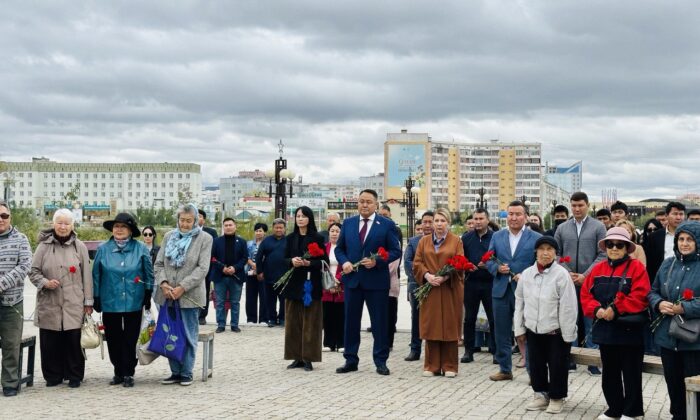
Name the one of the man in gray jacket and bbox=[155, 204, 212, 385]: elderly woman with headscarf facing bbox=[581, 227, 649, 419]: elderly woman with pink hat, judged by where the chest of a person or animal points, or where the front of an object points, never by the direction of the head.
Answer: the man in gray jacket

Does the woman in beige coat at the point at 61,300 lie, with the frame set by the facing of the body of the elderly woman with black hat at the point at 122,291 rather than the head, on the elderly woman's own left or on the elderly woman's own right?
on the elderly woman's own right

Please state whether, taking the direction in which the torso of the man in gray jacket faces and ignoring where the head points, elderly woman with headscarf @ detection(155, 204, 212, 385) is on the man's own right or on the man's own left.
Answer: on the man's own right

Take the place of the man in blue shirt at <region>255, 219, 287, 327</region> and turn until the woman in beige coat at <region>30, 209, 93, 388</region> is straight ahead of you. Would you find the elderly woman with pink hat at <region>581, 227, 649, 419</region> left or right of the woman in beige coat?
left

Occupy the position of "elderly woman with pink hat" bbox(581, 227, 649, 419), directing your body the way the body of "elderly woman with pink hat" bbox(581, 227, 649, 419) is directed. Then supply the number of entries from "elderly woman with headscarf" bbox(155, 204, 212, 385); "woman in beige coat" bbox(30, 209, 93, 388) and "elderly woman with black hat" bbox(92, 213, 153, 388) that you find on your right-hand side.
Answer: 3

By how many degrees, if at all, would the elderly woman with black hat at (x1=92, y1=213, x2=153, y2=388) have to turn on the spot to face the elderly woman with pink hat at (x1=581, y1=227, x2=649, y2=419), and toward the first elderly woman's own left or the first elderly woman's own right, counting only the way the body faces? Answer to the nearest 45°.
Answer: approximately 45° to the first elderly woman's own left

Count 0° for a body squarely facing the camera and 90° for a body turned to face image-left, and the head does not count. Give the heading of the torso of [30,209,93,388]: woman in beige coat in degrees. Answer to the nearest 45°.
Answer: approximately 0°

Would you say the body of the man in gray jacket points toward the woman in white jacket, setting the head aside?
yes

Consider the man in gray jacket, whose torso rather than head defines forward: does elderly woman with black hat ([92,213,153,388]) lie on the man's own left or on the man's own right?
on the man's own right

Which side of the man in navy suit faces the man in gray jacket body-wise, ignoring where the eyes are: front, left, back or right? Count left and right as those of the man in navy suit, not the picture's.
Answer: left

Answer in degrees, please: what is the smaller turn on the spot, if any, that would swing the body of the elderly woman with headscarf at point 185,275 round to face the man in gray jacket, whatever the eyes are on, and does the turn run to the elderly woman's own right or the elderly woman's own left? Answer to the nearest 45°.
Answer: approximately 135° to the elderly woman's own left
